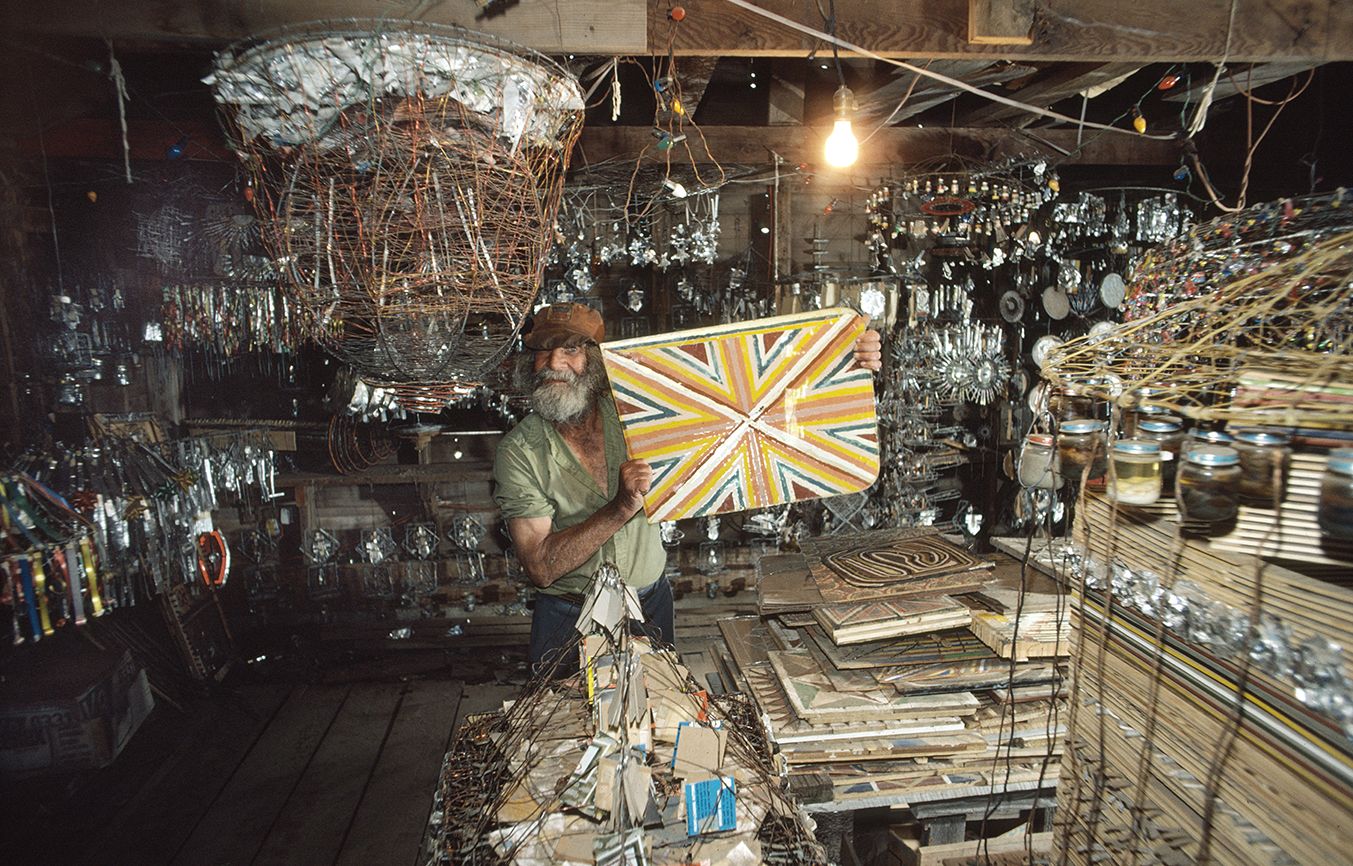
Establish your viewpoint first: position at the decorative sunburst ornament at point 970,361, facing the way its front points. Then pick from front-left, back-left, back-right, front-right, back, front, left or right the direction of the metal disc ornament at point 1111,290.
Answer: back-left

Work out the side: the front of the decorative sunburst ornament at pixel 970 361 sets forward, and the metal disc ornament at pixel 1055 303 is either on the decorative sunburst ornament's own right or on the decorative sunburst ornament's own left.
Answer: on the decorative sunburst ornament's own left

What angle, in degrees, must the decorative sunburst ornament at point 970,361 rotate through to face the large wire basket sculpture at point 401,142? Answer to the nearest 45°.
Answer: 0° — it already faces it

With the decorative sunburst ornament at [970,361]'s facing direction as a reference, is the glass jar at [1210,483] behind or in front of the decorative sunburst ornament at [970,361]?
in front

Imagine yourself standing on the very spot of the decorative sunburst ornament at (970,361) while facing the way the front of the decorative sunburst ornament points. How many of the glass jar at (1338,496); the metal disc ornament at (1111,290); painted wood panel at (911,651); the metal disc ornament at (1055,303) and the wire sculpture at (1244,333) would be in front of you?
3

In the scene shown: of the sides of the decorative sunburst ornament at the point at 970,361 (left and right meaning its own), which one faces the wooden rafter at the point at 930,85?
front

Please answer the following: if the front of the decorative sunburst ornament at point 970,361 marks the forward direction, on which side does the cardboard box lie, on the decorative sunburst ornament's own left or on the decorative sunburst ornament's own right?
on the decorative sunburst ornament's own right

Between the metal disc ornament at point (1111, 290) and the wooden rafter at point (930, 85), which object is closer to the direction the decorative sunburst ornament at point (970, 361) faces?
the wooden rafter

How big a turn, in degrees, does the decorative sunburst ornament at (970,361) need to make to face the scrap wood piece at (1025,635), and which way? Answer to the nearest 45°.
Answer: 0° — it already faces it

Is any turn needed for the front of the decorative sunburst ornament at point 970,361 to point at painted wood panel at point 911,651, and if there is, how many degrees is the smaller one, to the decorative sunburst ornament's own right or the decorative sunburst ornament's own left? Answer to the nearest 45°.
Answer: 0° — it already faces it

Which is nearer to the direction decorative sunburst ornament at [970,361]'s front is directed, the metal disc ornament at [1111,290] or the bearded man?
the bearded man
